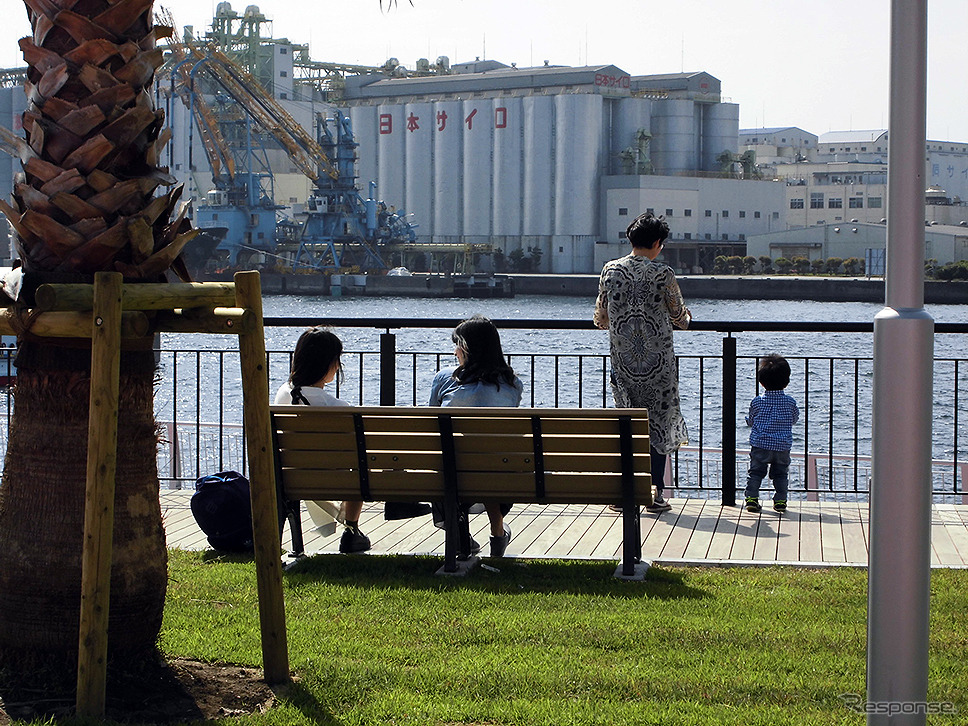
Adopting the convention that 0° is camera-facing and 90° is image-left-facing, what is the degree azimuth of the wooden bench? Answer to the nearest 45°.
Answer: approximately 180°

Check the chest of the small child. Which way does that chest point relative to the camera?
away from the camera

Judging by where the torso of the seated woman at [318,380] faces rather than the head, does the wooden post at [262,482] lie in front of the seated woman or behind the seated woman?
behind

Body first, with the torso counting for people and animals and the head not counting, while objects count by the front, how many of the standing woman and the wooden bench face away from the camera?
2

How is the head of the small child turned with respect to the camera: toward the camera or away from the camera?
away from the camera

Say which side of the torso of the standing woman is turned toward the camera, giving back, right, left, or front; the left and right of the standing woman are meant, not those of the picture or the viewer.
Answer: back

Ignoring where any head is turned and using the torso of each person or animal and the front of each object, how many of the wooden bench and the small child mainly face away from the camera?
2

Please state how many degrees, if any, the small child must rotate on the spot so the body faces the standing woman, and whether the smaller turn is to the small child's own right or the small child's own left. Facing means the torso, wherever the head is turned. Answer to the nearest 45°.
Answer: approximately 135° to the small child's own left

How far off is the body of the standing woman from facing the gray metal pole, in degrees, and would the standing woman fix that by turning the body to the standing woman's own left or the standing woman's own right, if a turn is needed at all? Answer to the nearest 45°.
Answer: approximately 180°

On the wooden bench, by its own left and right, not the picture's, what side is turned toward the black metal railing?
front

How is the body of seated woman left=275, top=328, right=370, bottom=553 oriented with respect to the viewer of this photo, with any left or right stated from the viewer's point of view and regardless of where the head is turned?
facing away from the viewer and to the right of the viewer
